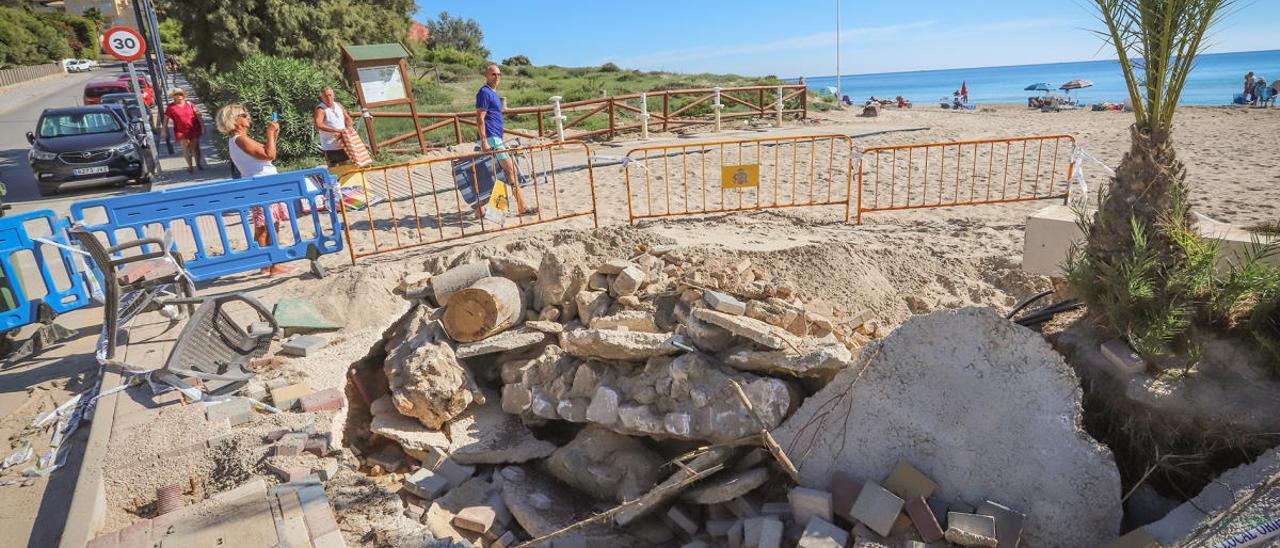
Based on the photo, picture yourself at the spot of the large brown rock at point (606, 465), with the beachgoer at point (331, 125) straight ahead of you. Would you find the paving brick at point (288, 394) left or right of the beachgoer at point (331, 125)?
left

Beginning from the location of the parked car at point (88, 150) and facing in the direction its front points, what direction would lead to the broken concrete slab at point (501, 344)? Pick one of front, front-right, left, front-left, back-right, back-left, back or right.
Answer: front

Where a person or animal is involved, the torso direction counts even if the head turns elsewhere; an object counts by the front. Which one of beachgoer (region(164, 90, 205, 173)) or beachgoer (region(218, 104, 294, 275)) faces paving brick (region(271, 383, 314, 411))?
beachgoer (region(164, 90, 205, 173))

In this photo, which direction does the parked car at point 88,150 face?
toward the camera

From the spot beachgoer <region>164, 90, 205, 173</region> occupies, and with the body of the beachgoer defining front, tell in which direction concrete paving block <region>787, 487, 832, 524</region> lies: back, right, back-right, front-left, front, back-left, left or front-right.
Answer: front

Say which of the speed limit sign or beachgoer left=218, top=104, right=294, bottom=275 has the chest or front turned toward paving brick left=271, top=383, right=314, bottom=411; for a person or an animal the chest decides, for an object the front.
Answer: the speed limit sign

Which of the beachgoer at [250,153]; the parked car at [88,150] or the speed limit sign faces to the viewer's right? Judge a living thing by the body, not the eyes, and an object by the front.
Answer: the beachgoer

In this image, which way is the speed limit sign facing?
toward the camera

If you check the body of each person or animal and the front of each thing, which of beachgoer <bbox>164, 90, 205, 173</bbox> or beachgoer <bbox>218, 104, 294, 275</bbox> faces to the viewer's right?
beachgoer <bbox>218, 104, 294, 275</bbox>

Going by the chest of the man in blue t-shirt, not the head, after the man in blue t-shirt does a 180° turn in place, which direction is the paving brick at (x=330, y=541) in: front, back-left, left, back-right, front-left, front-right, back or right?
back-left

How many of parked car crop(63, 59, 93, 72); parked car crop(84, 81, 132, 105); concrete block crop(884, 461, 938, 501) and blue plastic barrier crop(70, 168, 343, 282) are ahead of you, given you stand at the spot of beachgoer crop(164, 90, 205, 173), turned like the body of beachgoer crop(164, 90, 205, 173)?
2

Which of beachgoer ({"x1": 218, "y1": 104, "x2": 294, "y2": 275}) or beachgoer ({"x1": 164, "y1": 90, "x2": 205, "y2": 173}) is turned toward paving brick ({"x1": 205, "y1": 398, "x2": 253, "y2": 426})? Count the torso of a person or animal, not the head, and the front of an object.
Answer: beachgoer ({"x1": 164, "y1": 90, "x2": 205, "y2": 173})

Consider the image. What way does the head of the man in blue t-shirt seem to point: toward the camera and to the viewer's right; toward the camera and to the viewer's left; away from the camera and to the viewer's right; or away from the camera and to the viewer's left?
toward the camera and to the viewer's right

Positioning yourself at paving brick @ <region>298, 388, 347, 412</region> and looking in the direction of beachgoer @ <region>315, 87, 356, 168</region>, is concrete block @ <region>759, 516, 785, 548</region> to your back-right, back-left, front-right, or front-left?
back-right

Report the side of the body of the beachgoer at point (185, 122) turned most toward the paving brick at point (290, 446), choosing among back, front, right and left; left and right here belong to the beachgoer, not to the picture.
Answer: front

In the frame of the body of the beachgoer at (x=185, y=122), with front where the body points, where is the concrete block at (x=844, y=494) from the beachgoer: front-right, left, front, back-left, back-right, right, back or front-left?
front

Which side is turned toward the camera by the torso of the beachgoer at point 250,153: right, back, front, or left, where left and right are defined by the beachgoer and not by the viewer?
right
